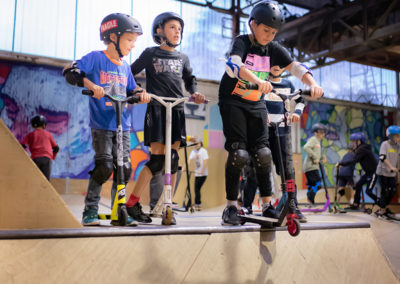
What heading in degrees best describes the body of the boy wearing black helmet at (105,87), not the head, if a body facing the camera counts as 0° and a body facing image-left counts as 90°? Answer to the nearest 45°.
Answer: approximately 315°

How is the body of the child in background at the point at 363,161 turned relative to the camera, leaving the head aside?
to the viewer's left

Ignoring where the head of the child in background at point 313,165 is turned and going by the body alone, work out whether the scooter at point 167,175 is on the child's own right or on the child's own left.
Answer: on the child's own right

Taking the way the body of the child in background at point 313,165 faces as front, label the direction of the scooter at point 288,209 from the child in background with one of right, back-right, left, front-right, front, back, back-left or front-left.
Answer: right

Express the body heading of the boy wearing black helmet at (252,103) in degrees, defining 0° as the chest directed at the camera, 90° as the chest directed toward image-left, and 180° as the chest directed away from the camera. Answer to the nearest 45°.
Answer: approximately 315°

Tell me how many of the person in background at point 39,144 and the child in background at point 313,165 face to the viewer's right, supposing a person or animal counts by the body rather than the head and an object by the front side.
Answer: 1

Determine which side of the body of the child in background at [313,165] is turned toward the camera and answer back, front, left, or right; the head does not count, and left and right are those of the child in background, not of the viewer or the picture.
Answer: right

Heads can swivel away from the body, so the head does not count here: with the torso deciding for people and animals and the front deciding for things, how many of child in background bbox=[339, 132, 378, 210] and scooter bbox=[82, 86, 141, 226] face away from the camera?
0

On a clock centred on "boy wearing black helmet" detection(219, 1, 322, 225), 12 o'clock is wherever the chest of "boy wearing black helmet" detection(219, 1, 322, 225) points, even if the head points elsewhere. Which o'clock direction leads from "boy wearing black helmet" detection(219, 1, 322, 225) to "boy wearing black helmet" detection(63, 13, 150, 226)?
"boy wearing black helmet" detection(63, 13, 150, 226) is roughly at 4 o'clock from "boy wearing black helmet" detection(219, 1, 322, 225).

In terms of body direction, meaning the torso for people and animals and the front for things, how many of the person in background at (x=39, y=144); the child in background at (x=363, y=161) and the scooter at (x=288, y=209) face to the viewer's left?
1

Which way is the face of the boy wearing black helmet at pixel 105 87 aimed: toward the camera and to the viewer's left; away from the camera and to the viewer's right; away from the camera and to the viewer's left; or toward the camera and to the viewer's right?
toward the camera and to the viewer's right

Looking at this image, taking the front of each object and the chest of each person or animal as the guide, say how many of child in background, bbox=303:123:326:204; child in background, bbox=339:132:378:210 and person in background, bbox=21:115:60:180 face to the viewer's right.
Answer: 1

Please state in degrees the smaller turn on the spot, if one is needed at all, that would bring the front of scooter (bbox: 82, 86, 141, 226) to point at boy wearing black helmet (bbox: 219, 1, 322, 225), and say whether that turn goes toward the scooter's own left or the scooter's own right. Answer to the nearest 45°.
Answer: approximately 45° to the scooter's own left

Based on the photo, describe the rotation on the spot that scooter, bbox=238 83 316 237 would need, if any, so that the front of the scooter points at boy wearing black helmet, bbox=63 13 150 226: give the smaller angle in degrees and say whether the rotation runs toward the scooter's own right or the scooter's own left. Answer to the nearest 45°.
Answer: approximately 135° to the scooter's own right

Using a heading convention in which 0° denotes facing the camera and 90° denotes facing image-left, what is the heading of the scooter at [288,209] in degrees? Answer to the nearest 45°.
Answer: approximately 315°

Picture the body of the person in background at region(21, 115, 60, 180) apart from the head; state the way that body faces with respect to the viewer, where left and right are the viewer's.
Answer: facing away from the viewer
